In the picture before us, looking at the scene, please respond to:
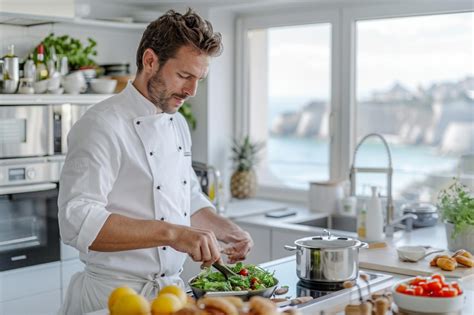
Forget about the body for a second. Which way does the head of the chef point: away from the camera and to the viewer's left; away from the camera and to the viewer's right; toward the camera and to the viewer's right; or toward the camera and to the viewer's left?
toward the camera and to the viewer's right

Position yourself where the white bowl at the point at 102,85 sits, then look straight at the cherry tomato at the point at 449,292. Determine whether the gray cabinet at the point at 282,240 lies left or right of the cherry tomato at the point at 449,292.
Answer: left

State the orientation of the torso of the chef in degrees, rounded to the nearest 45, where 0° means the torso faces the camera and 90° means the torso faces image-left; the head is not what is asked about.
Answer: approximately 315°

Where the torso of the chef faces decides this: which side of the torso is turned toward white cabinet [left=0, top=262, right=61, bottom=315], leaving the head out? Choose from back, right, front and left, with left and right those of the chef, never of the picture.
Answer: back

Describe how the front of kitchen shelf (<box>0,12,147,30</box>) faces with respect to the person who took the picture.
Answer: facing the viewer and to the right of the viewer

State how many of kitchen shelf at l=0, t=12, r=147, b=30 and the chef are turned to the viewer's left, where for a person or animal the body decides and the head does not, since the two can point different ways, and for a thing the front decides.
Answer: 0
